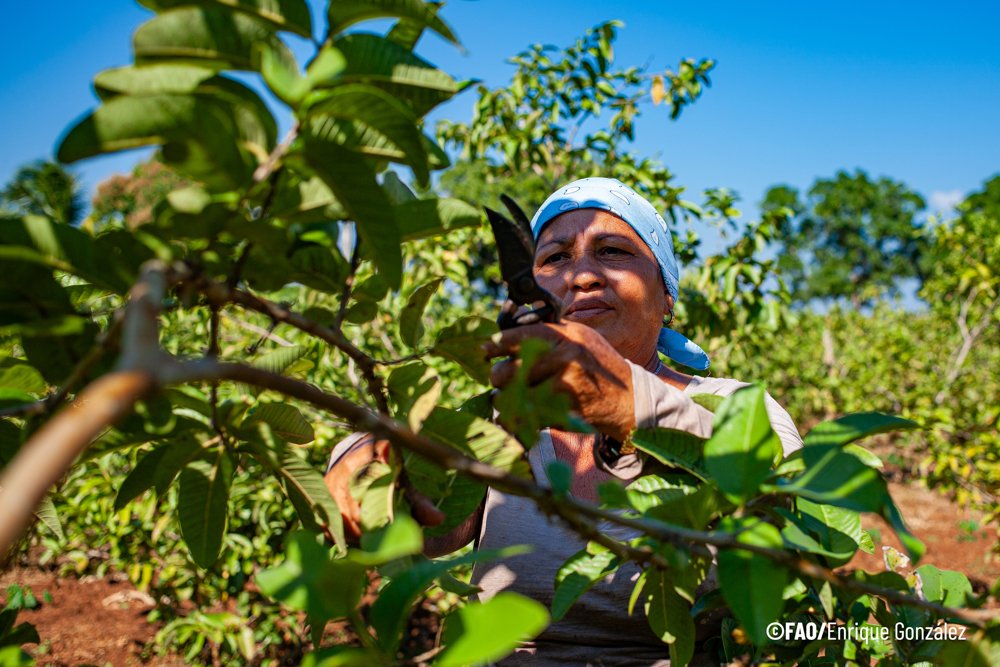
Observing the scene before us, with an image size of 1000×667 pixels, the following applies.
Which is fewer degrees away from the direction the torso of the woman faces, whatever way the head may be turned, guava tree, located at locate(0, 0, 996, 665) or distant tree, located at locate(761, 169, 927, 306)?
the guava tree

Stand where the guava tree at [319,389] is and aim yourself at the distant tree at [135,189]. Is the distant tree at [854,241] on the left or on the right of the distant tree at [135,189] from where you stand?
right

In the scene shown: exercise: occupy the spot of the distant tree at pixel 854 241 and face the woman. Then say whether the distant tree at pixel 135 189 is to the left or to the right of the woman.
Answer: right

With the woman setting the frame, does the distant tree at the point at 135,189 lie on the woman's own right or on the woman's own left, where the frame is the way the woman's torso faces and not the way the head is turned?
on the woman's own right

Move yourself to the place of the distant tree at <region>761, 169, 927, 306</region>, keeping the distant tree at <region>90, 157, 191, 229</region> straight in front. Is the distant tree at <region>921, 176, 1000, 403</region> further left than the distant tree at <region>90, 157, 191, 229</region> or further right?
left

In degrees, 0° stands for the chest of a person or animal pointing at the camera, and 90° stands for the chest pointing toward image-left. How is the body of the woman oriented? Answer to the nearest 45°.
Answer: approximately 45°

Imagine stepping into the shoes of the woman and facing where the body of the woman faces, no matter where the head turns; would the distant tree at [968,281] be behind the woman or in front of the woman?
behind
